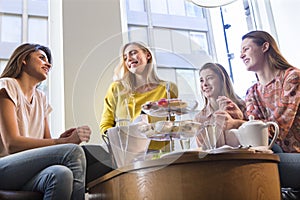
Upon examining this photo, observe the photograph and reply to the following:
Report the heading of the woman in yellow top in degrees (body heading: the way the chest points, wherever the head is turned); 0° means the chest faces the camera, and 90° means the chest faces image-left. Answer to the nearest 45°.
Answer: approximately 0°

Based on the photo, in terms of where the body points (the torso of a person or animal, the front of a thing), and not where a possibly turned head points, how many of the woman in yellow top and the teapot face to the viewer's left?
1

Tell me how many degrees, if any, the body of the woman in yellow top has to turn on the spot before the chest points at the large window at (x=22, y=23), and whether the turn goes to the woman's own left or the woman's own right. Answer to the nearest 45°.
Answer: approximately 135° to the woman's own right

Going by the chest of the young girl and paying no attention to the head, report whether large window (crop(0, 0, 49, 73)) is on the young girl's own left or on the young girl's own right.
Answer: on the young girl's own right

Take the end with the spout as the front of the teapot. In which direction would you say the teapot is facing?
to the viewer's left

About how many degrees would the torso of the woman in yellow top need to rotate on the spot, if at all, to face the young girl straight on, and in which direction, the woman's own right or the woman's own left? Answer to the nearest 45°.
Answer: approximately 135° to the woman's own left

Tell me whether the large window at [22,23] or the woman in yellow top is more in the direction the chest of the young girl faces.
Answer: the woman in yellow top

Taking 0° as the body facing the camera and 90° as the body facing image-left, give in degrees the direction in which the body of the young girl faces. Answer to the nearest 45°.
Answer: approximately 45°
